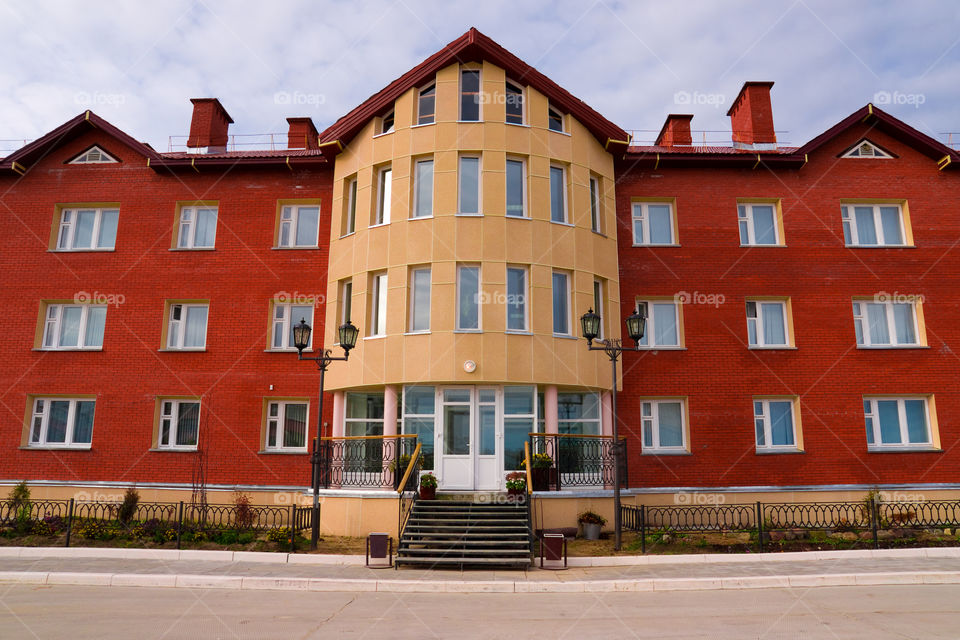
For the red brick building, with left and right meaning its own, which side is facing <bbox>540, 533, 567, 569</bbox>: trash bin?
front

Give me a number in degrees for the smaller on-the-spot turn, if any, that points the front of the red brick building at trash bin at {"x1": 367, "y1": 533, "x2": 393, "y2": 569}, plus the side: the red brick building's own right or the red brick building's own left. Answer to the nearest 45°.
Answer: approximately 45° to the red brick building's own right

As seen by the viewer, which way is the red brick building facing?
toward the camera

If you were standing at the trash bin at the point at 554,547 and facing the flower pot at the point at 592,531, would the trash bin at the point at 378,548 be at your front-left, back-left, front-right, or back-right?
back-left

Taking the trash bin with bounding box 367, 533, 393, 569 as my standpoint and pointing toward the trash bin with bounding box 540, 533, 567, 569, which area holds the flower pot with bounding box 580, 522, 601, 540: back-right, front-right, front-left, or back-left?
front-left
